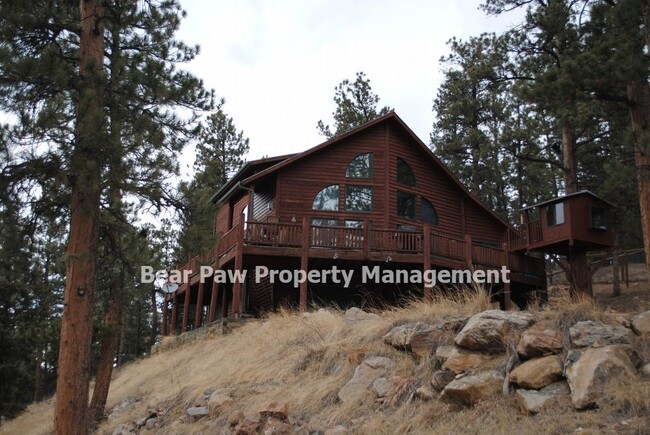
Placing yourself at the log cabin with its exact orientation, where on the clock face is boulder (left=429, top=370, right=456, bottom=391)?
The boulder is roughly at 12 o'clock from the log cabin.

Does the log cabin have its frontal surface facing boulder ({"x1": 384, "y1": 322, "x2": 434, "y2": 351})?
yes

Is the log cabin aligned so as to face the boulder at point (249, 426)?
yes

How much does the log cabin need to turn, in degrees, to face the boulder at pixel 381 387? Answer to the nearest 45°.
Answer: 0° — it already faces it

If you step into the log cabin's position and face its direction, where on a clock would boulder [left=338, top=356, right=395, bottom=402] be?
The boulder is roughly at 12 o'clock from the log cabin.

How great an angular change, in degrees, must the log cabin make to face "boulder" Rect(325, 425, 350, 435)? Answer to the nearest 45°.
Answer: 0° — it already faces it

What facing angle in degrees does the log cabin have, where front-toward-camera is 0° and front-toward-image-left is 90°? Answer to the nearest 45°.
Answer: approximately 0°

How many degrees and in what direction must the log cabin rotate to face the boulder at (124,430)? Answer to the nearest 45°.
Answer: approximately 45° to its right

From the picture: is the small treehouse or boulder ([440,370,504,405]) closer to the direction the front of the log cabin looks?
the boulder

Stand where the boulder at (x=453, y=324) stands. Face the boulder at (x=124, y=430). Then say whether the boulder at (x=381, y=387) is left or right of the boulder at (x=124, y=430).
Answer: left

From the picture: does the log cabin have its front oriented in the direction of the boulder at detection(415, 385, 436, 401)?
yes
